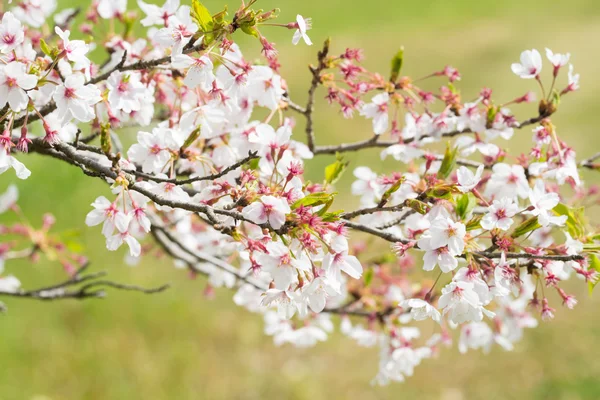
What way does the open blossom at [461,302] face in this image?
toward the camera
